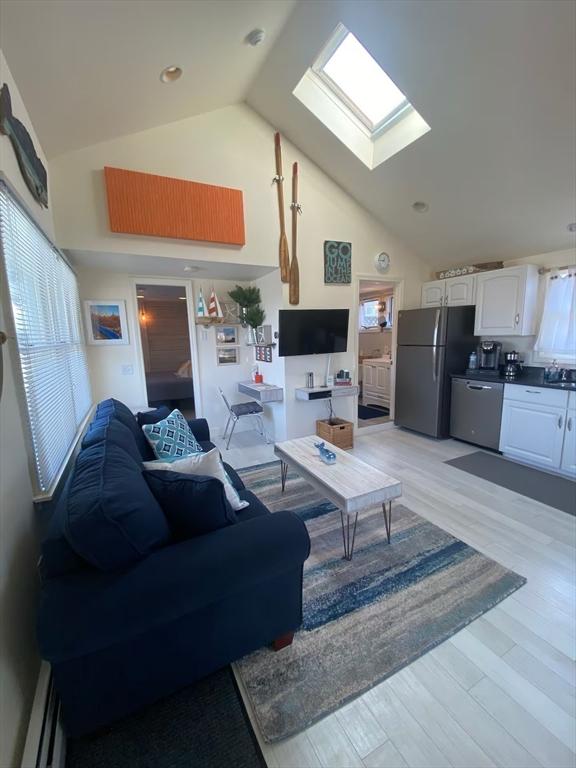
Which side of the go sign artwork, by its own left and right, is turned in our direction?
front

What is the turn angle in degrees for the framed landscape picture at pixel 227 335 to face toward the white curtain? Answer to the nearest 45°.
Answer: approximately 45° to its left

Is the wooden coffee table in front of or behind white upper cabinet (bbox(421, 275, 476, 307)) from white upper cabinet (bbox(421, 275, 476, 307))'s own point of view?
in front

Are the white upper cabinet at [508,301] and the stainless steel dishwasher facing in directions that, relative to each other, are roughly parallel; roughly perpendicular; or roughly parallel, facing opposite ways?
roughly parallel

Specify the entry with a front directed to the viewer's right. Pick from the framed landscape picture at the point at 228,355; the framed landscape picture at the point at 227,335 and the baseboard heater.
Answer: the baseboard heater

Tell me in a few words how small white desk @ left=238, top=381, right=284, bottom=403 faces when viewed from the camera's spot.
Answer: facing the viewer and to the left of the viewer

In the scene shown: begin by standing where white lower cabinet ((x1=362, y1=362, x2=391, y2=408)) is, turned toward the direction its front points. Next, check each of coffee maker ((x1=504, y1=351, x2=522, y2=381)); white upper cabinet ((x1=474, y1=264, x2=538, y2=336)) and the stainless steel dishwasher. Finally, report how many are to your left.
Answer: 3

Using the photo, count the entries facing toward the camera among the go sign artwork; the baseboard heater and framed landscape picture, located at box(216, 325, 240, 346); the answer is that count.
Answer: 2

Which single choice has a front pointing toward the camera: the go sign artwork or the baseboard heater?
the go sign artwork

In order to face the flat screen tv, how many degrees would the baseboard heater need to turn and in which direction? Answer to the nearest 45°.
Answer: approximately 45° to its left

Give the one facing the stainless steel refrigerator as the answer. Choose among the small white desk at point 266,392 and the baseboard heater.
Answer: the baseboard heater

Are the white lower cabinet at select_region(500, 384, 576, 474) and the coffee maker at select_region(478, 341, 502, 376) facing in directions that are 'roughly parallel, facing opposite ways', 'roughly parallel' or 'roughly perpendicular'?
roughly parallel
